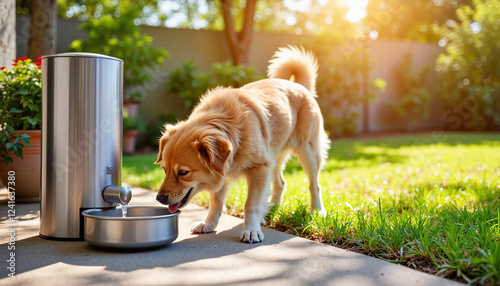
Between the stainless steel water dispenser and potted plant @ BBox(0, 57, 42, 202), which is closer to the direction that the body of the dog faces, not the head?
the stainless steel water dispenser

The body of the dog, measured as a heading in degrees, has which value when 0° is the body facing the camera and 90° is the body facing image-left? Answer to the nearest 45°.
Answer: approximately 45°

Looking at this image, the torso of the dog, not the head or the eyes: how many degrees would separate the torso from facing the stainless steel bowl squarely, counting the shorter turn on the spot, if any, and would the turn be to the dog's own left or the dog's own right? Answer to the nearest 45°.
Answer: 0° — it already faces it

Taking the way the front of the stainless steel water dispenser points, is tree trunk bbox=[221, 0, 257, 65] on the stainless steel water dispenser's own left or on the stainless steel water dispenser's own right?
on the stainless steel water dispenser's own left

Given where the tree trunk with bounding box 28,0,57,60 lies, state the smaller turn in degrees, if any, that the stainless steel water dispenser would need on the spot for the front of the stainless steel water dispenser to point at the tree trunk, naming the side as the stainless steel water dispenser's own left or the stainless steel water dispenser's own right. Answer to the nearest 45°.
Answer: approximately 135° to the stainless steel water dispenser's own left

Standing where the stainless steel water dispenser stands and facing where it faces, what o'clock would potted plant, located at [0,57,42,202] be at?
The potted plant is roughly at 7 o'clock from the stainless steel water dispenser.

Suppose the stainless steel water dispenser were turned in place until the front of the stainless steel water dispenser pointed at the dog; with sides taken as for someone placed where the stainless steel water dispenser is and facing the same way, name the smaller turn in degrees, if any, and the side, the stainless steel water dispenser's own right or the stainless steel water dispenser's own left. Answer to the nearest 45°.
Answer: approximately 45° to the stainless steel water dispenser's own left

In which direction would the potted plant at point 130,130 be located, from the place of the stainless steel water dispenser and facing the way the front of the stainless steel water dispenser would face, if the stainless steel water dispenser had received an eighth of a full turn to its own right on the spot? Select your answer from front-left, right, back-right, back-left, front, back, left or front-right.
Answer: back

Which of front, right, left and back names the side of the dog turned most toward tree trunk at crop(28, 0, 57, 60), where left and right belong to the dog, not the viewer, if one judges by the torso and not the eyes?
right
